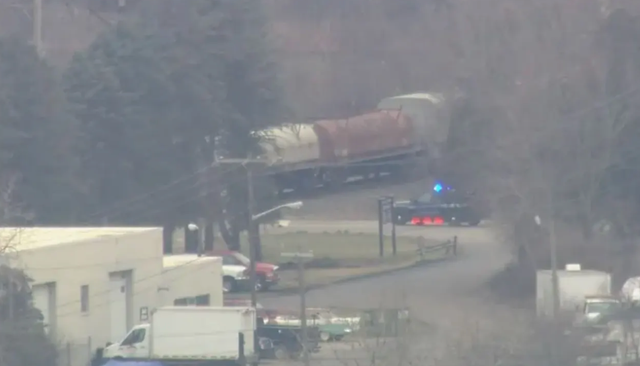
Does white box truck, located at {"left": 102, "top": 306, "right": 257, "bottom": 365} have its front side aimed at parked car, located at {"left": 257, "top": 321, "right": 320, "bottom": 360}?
no

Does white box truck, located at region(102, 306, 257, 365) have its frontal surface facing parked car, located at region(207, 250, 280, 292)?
no

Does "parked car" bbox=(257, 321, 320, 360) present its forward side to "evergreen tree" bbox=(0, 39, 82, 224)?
no

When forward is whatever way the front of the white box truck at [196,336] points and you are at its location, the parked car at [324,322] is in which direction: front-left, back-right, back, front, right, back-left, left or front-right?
back-right

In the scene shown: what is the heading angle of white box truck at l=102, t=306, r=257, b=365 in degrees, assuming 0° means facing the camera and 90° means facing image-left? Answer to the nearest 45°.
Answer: approximately 90°
